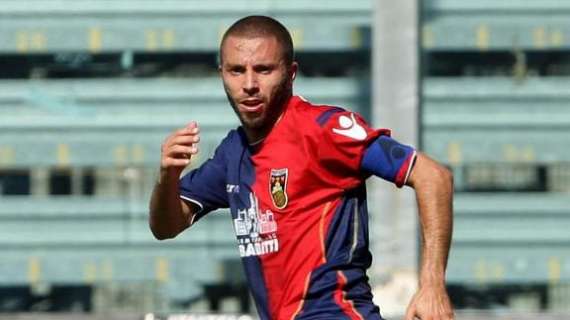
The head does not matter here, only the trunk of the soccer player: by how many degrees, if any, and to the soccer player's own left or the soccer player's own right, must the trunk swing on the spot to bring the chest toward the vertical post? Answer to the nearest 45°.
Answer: approximately 135° to the soccer player's own right

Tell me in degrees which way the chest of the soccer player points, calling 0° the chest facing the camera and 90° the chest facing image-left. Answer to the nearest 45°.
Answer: approximately 45°
